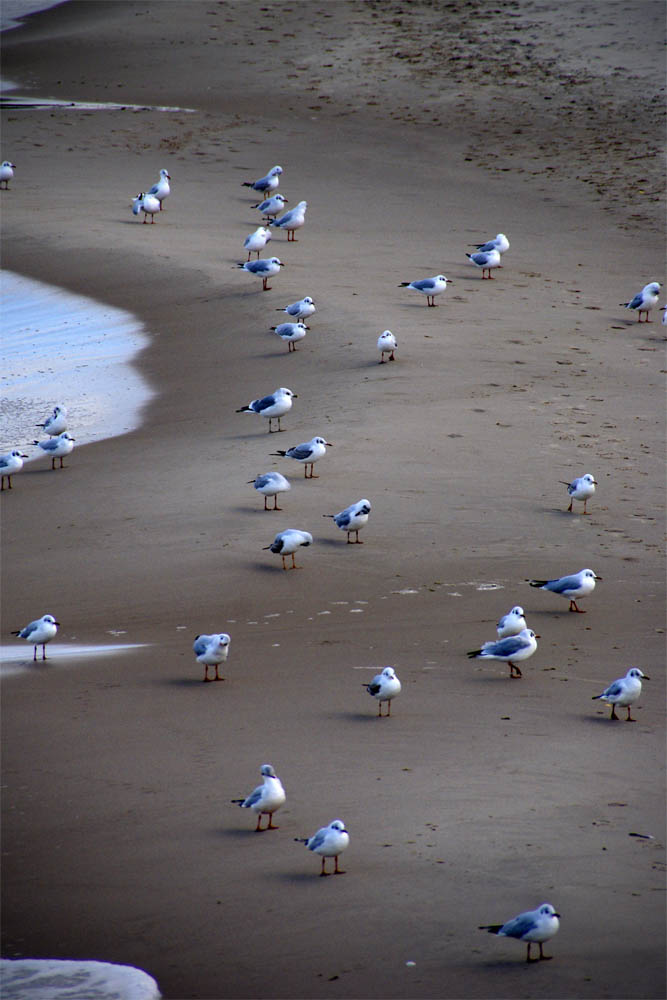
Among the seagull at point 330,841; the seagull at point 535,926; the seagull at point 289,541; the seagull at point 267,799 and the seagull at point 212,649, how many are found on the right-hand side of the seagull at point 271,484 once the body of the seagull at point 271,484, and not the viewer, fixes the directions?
5

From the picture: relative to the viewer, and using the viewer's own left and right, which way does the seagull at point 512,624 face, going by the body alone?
facing the viewer and to the right of the viewer

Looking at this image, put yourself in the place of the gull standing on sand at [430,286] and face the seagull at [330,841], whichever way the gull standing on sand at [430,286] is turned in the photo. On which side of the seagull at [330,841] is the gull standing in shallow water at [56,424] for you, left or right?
right

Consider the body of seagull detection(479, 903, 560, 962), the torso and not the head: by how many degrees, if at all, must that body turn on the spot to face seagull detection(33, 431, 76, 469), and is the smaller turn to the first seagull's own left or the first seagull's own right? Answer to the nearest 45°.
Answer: approximately 135° to the first seagull's own left

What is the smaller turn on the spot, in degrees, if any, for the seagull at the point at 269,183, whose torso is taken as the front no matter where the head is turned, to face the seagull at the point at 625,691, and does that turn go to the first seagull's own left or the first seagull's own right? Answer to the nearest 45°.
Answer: approximately 90° to the first seagull's own right

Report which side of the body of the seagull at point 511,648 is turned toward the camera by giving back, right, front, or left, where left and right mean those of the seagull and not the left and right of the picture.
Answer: right

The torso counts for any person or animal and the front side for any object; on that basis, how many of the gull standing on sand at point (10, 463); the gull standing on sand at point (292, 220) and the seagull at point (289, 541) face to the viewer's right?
3

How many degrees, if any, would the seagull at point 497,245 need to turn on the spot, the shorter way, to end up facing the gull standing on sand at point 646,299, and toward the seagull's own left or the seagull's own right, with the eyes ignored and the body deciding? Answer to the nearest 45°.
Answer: approximately 45° to the seagull's own right

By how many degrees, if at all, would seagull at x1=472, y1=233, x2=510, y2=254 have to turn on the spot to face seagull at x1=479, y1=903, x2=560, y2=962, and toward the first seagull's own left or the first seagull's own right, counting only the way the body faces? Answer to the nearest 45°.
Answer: approximately 90° to the first seagull's own right

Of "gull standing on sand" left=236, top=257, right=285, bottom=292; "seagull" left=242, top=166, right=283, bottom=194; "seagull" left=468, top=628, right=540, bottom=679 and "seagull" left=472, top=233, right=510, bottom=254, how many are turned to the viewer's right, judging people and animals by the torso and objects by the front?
4

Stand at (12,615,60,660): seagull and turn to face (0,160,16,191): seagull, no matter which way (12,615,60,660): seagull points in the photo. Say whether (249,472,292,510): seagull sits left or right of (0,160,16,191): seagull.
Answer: right

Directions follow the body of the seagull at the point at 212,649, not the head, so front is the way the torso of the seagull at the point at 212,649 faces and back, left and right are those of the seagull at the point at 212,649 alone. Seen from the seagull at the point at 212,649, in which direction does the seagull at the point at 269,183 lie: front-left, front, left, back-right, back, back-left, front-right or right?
back-left

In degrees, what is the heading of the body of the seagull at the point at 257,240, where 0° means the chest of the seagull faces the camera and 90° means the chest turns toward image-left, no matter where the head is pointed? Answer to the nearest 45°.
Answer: approximately 315°

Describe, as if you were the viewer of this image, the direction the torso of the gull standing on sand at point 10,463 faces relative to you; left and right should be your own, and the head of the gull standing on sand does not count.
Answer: facing to the right of the viewer

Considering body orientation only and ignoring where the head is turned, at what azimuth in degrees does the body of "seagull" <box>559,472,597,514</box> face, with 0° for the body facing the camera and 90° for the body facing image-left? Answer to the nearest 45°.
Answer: approximately 315°

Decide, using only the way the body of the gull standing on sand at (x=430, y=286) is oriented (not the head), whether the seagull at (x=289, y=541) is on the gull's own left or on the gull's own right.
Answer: on the gull's own right

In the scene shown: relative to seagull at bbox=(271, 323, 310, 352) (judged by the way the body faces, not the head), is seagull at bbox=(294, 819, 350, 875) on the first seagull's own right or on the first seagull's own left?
on the first seagull's own right

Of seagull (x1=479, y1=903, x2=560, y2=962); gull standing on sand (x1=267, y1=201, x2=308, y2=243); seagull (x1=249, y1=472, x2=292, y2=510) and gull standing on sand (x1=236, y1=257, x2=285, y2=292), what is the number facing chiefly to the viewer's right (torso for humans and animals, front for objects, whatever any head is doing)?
4

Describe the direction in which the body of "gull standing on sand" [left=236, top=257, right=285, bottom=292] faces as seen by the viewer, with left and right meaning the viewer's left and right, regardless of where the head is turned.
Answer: facing to the right of the viewer
